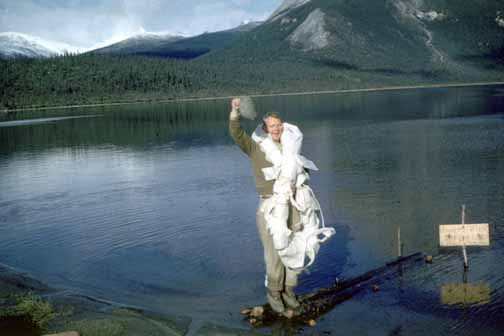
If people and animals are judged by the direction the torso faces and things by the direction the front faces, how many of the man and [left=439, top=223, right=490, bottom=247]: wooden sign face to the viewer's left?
0

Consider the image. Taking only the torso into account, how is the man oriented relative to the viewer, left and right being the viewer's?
facing the viewer and to the right of the viewer

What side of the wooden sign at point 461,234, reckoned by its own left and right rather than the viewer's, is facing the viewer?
front

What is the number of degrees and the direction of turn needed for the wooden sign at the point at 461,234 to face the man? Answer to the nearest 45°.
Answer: approximately 45° to its right

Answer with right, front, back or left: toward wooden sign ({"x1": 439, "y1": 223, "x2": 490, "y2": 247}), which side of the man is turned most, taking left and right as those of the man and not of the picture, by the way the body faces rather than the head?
left
